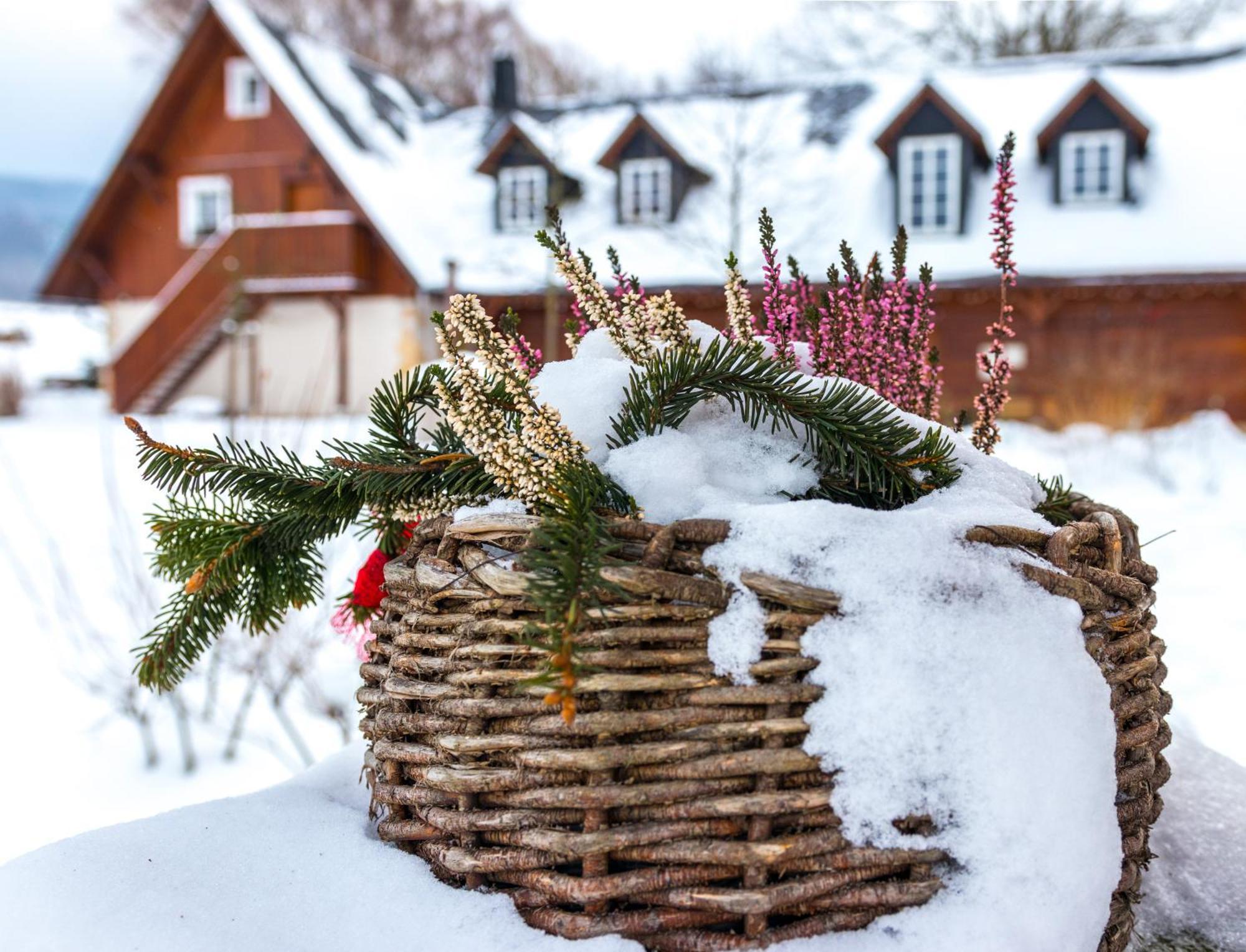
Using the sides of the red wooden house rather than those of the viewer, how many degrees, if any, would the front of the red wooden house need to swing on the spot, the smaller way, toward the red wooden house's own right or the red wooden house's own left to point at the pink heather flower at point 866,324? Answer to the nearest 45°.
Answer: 0° — it already faces it

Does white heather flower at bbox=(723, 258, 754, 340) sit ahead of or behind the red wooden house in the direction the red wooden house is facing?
ahead

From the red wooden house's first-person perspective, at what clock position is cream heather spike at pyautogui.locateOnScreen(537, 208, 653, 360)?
The cream heather spike is roughly at 12 o'clock from the red wooden house.

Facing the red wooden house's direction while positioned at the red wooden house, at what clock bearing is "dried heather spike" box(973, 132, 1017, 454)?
The dried heather spike is roughly at 12 o'clock from the red wooden house.

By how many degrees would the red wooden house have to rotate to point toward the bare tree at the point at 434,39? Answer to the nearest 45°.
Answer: approximately 135° to its right

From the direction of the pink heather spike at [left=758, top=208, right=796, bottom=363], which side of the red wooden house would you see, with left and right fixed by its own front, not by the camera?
front

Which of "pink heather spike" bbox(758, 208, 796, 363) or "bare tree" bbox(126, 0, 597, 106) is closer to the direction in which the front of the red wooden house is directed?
the pink heather spike

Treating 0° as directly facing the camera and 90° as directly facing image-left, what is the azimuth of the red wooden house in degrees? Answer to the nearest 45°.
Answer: approximately 0°

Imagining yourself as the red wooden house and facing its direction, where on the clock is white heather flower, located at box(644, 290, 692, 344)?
The white heather flower is roughly at 12 o'clock from the red wooden house.
